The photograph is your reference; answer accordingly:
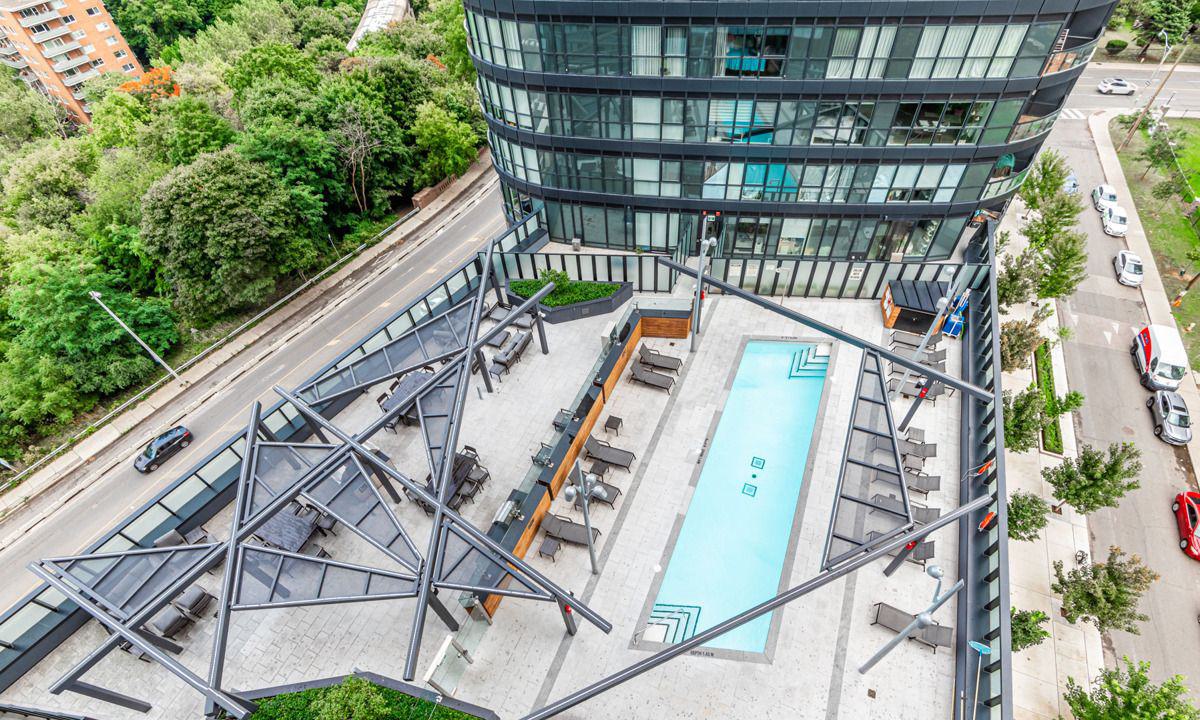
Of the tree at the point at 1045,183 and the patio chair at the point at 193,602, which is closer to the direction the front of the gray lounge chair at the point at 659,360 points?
the tree

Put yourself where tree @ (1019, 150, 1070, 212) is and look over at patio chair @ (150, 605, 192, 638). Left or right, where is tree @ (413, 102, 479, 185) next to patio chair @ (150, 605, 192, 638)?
right

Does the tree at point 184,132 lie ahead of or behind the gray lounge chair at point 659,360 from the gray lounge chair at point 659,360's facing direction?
behind

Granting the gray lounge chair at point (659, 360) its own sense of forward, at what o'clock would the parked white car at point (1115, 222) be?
The parked white car is roughly at 11 o'clock from the gray lounge chair.

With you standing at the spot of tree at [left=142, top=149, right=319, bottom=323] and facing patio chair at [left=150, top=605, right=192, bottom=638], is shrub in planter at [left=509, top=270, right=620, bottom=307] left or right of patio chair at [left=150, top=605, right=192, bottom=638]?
left

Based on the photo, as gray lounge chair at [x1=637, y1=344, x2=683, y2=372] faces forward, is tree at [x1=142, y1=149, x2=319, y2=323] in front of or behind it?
behind

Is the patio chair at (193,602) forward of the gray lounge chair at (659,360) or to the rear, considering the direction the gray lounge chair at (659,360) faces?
to the rear

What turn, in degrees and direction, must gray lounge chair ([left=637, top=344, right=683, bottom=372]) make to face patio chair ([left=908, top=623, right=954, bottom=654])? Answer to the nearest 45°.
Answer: approximately 45° to its right

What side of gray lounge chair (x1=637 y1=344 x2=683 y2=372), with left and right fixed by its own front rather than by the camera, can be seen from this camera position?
right

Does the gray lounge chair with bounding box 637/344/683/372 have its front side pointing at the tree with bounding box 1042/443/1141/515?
yes

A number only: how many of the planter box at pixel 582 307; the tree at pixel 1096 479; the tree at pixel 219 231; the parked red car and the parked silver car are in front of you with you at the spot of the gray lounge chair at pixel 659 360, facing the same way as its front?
3

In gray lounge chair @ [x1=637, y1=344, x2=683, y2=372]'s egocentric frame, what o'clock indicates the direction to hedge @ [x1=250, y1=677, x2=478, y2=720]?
The hedge is roughly at 4 o'clock from the gray lounge chair.

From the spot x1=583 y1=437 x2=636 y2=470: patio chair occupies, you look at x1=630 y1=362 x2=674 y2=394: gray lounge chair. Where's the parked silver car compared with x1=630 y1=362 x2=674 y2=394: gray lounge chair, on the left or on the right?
right

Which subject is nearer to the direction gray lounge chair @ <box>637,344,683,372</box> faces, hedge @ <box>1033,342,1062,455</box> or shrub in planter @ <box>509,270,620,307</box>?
the hedge

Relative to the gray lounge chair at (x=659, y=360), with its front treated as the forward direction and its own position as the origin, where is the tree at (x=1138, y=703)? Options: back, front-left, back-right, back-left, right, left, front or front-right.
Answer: front-right

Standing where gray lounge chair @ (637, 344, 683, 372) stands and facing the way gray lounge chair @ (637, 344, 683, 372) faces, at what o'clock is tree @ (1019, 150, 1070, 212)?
The tree is roughly at 11 o'clock from the gray lounge chair.
